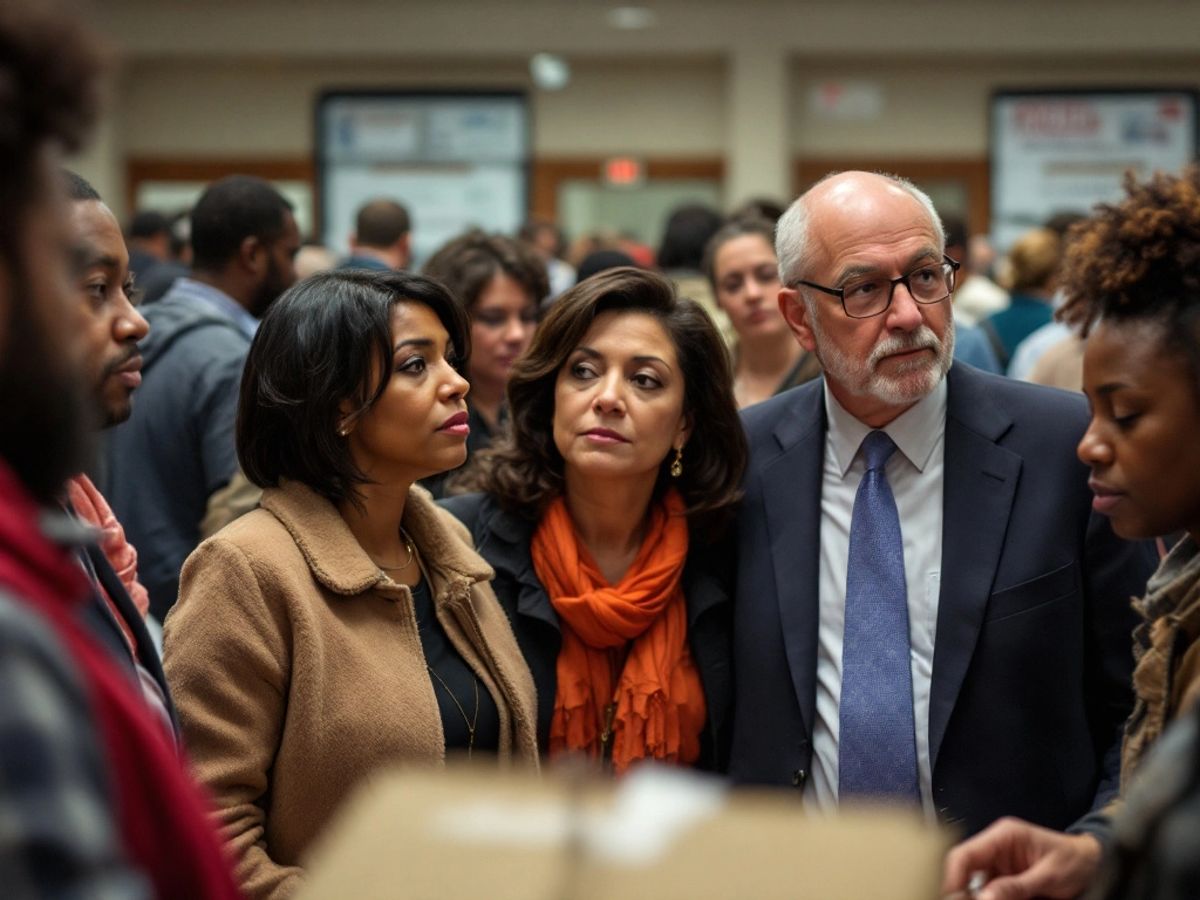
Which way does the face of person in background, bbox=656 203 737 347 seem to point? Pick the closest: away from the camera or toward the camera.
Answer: away from the camera

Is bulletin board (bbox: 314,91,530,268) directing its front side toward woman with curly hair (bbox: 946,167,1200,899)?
yes

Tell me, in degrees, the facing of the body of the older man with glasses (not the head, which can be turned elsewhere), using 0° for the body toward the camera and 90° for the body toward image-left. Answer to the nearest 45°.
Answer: approximately 0°

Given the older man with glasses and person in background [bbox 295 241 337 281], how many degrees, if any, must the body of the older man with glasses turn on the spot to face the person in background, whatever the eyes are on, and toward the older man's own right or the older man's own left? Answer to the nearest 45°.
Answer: approximately 135° to the older man's own right

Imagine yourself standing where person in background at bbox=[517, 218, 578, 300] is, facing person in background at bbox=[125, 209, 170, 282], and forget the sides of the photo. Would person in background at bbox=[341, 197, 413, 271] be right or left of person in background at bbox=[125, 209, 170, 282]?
left

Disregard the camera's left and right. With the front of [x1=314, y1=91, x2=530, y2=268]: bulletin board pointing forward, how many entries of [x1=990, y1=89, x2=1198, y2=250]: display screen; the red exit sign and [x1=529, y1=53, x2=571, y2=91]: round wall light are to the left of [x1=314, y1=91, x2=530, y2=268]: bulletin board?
3

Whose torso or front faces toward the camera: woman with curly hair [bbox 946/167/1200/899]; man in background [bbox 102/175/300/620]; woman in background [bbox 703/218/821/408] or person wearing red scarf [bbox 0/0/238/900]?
the woman in background

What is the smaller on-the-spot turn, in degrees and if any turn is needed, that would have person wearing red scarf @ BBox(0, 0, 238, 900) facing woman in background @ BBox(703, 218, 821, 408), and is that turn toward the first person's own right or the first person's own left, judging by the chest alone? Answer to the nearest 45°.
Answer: approximately 45° to the first person's own left

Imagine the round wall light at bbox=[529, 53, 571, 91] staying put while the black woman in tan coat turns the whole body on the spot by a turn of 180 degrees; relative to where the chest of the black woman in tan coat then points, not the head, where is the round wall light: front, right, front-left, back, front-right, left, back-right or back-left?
front-right

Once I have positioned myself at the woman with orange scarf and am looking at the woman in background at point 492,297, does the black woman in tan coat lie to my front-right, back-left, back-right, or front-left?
back-left

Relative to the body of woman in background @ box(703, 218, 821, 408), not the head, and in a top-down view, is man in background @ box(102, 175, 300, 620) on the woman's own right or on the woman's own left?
on the woman's own right

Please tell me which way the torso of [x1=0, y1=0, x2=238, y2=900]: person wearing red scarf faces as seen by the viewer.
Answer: to the viewer's right

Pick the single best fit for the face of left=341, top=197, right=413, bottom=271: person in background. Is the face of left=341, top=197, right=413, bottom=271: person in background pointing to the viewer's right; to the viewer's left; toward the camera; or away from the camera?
away from the camera
